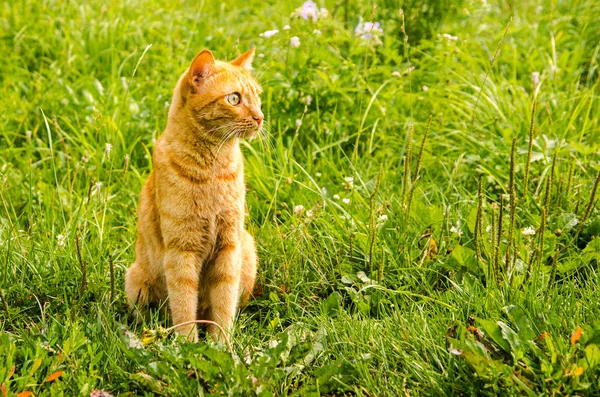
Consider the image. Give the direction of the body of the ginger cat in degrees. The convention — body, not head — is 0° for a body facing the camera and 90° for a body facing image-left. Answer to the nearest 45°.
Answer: approximately 315°

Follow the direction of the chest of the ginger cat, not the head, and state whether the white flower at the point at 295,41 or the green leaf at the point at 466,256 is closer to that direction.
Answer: the green leaf

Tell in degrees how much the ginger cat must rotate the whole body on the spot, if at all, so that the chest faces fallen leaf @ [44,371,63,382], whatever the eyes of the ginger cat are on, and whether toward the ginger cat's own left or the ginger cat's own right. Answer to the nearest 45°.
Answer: approximately 90° to the ginger cat's own right

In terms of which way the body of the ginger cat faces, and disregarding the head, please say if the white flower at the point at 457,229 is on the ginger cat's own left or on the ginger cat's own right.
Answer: on the ginger cat's own left

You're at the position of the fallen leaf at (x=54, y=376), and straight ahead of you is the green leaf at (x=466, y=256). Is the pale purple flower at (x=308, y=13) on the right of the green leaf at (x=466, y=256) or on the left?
left

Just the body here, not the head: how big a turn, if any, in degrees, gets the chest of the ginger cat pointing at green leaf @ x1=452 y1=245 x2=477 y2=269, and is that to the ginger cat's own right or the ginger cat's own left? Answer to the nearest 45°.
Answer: approximately 45° to the ginger cat's own left

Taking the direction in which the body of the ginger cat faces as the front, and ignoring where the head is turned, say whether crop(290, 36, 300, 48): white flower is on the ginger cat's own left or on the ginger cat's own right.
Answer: on the ginger cat's own left
